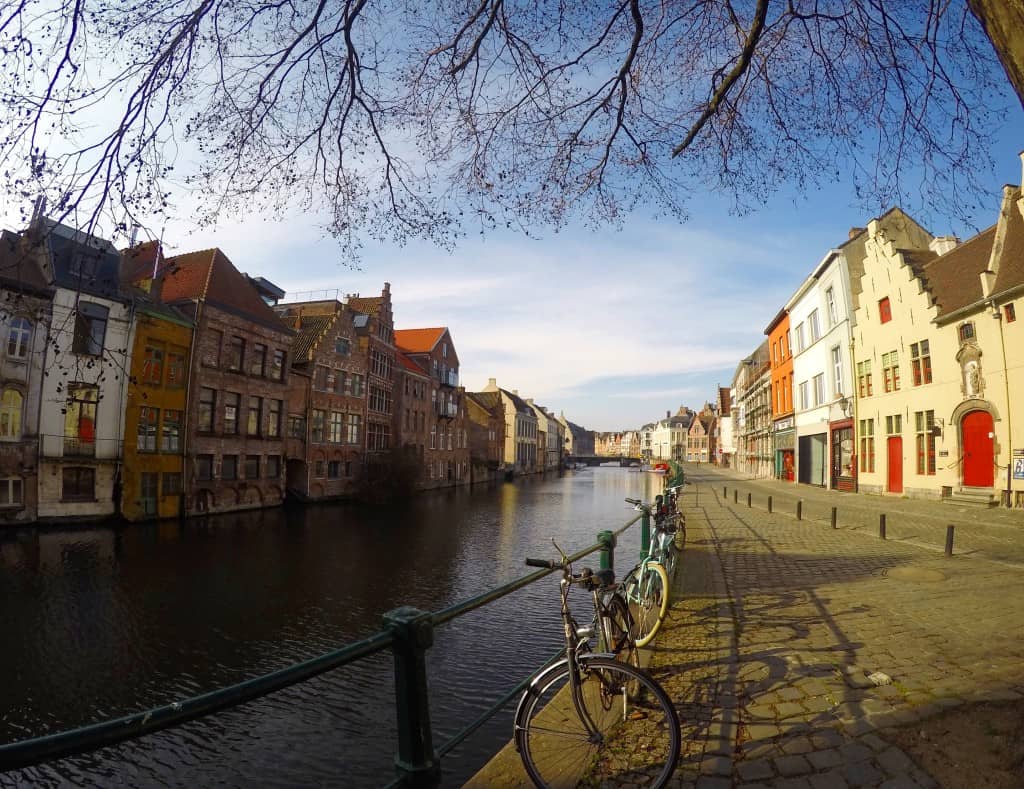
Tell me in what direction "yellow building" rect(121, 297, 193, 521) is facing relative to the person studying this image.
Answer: facing the viewer and to the right of the viewer

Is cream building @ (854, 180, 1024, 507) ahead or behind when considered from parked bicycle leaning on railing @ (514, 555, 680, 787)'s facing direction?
behind

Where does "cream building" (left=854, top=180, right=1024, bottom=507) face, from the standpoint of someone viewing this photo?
facing the viewer and to the left of the viewer

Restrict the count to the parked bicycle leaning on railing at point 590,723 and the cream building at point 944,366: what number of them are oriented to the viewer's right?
0

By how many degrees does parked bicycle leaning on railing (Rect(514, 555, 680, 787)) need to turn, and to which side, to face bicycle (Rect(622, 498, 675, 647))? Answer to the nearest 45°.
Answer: approximately 180°

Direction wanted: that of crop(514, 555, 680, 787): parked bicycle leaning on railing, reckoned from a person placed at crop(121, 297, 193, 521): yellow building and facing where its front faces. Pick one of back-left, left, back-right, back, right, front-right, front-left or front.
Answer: front-right

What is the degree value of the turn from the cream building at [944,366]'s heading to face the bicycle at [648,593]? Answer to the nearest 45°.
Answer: approximately 45° to its left

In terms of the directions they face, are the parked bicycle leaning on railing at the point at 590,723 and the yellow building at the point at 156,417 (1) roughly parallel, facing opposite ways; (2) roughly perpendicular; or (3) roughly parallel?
roughly perpendicular

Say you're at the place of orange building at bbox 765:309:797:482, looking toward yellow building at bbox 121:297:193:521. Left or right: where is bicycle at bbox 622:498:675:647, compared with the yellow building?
left

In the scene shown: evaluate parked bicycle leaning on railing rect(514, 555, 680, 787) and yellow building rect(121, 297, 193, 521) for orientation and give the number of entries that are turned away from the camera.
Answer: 0

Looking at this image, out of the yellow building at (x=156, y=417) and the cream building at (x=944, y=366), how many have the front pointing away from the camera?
0

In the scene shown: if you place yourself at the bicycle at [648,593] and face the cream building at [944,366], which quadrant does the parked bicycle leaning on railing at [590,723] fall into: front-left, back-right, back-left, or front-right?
back-right

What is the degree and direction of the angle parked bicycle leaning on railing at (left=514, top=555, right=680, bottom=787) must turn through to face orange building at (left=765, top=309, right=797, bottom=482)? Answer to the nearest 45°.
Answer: approximately 180°
